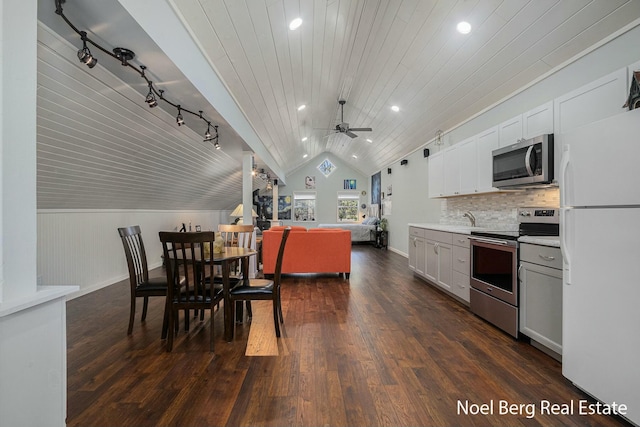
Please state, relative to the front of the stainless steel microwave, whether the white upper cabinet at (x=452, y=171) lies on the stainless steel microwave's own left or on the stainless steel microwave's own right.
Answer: on the stainless steel microwave's own right

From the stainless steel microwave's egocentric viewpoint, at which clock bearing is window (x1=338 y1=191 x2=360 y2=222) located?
The window is roughly at 3 o'clock from the stainless steel microwave.

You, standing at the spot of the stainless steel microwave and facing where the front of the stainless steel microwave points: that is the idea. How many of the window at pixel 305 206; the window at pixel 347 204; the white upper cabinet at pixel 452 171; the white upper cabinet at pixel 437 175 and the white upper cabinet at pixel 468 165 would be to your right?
5

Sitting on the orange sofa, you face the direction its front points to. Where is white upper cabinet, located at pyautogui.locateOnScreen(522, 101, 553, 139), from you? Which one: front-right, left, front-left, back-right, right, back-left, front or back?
back-right

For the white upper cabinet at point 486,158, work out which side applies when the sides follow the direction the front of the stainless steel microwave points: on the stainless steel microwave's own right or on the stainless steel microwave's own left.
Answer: on the stainless steel microwave's own right

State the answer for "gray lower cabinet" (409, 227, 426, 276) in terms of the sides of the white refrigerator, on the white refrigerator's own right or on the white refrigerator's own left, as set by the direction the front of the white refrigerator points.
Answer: on the white refrigerator's own right

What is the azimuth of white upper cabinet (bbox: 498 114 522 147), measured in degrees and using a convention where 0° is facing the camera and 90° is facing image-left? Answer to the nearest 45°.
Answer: approximately 45°

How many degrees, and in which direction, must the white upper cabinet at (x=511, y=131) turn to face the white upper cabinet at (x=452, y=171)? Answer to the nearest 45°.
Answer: approximately 90° to its right

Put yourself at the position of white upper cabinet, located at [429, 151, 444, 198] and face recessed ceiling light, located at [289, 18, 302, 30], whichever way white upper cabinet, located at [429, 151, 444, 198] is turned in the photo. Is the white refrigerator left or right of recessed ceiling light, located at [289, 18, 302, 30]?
left

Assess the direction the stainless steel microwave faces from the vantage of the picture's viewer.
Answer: facing the viewer and to the left of the viewer

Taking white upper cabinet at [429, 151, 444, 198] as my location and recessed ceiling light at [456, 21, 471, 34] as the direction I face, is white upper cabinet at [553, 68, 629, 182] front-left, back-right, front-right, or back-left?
front-left

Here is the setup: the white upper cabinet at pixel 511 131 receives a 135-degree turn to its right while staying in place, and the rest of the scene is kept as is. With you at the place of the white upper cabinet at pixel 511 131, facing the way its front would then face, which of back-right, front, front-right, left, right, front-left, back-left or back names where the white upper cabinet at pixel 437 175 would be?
front-left

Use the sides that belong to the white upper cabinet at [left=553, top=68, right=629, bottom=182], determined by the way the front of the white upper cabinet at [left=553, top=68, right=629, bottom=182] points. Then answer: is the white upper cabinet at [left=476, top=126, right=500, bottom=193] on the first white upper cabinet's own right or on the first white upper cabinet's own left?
on the first white upper cabinet's own right

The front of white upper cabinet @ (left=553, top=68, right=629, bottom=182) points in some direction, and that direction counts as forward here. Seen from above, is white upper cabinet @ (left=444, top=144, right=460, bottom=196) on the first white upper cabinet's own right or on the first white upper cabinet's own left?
on the first white upper cabinet's own right

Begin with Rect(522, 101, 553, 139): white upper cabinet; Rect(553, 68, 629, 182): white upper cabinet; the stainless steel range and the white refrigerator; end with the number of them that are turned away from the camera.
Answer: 0

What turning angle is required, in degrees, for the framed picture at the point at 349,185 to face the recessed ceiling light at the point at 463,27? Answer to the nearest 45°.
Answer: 0° — it already faces it

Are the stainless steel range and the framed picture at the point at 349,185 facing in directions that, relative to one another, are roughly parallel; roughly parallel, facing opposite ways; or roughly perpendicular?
roughly perpendicular

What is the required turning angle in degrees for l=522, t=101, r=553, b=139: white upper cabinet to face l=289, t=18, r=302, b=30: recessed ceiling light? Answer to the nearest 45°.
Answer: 0° — it already faces it
